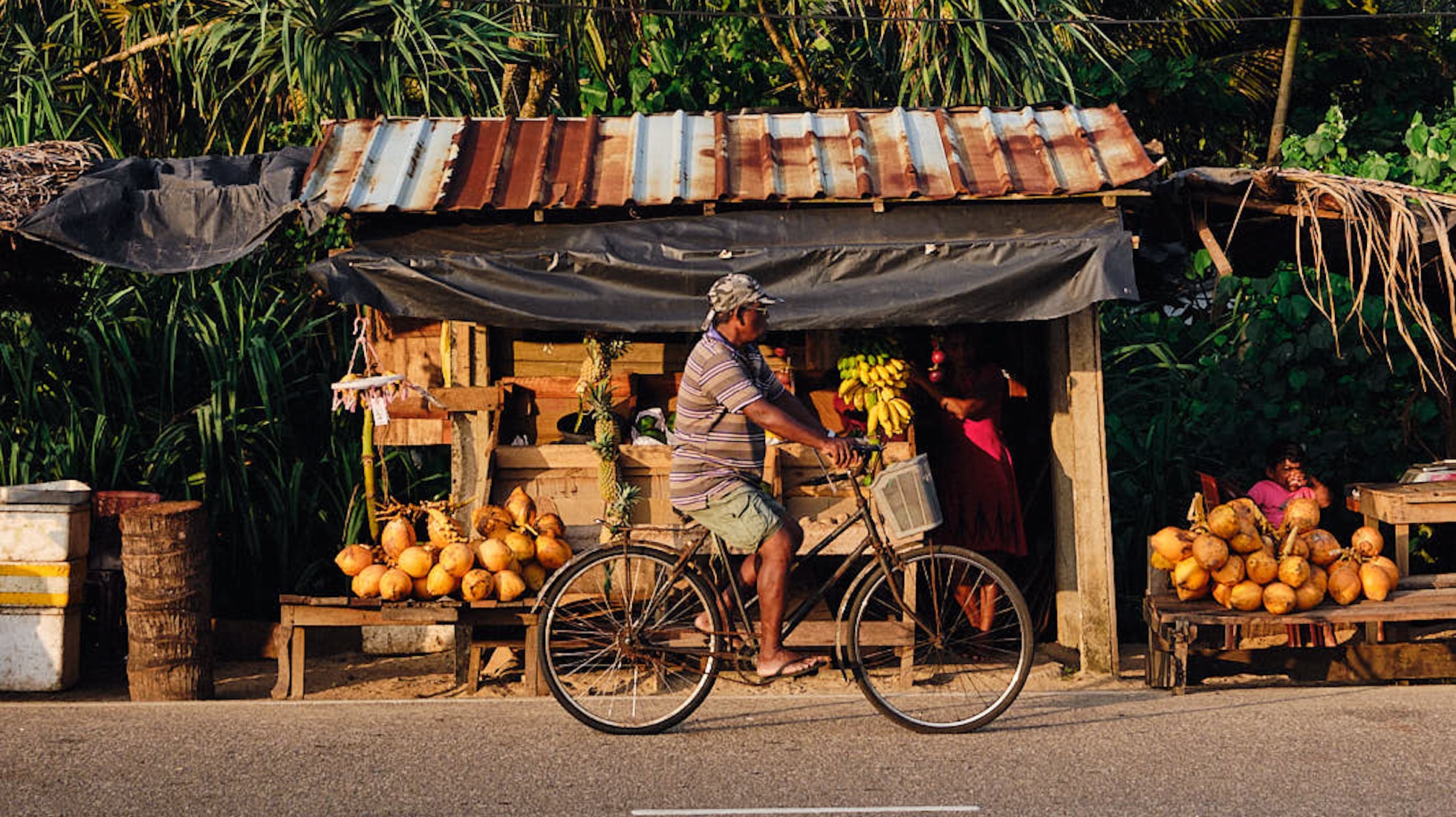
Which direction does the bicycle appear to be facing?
to the viewer's right

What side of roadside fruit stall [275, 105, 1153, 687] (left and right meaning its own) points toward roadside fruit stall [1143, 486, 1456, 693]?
left

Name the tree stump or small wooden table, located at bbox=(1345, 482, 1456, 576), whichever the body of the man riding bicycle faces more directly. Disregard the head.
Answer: the small wooden table

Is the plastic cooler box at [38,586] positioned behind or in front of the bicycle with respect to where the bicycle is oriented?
behind

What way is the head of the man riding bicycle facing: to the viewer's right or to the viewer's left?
to the viewer's right

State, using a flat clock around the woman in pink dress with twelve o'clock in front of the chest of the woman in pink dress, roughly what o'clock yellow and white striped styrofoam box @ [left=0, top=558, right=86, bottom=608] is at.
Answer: The yellow and white striped styrofoam box is roughly at 1 o'clock from the woman in pink dress.

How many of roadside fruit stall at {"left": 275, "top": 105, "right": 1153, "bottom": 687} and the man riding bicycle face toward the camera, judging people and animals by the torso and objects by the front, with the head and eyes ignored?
1

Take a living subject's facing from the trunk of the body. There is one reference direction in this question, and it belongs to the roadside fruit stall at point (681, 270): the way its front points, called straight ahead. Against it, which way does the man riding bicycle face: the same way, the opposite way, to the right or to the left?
to the left

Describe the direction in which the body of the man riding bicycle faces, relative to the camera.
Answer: to the viewer's right

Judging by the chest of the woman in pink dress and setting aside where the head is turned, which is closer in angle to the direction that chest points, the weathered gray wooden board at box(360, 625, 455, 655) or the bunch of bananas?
the bunch of bananas

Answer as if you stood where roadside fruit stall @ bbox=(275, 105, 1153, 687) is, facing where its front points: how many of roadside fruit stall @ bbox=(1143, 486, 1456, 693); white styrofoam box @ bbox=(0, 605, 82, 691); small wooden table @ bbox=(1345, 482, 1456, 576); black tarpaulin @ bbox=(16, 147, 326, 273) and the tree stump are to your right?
3

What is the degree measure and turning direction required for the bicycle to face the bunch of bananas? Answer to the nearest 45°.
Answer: approximately 45° to its left
